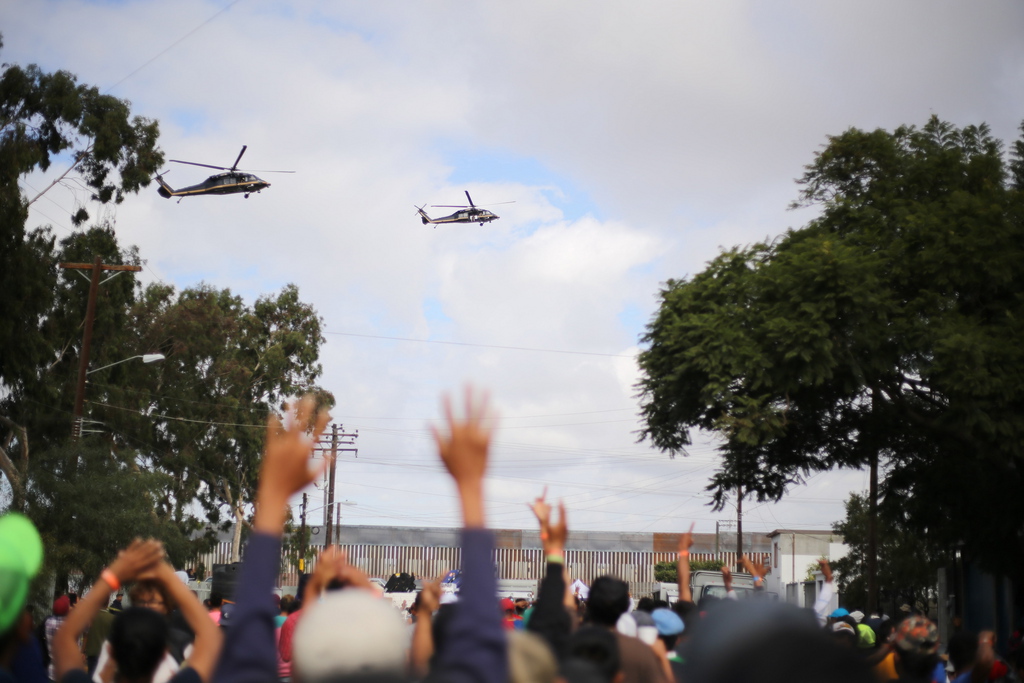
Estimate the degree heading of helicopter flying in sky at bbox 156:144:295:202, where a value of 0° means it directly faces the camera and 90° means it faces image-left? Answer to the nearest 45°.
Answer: approximately 270°

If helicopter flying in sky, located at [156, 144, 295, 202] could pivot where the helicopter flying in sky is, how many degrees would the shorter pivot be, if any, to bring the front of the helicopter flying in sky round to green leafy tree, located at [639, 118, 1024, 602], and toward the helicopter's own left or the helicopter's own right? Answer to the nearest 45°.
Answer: approximately 45° to the helicopter's own right

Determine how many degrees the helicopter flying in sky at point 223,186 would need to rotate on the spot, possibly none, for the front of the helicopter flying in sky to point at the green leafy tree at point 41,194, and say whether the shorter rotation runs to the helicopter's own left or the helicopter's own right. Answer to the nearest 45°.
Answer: approximately 135° to the helicopter's own right
